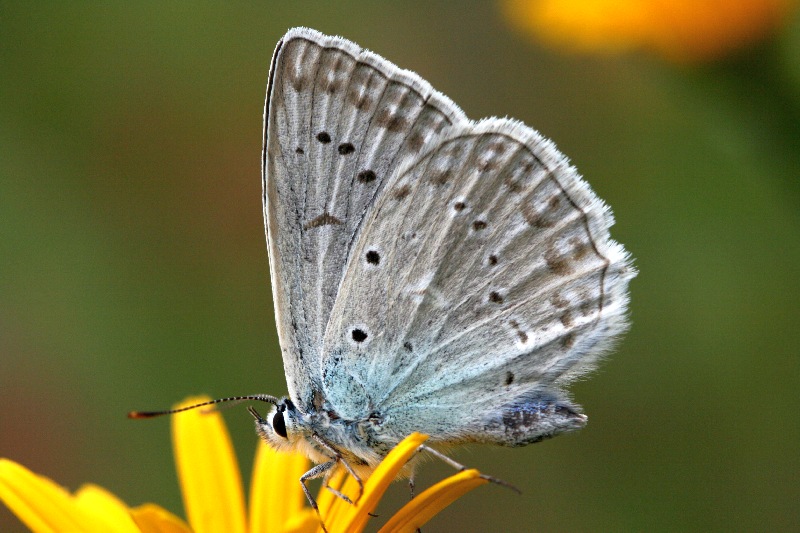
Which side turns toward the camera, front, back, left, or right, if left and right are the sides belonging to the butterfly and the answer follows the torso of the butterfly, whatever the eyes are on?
left

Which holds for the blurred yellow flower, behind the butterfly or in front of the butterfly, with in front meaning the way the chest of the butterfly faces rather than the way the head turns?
behind
